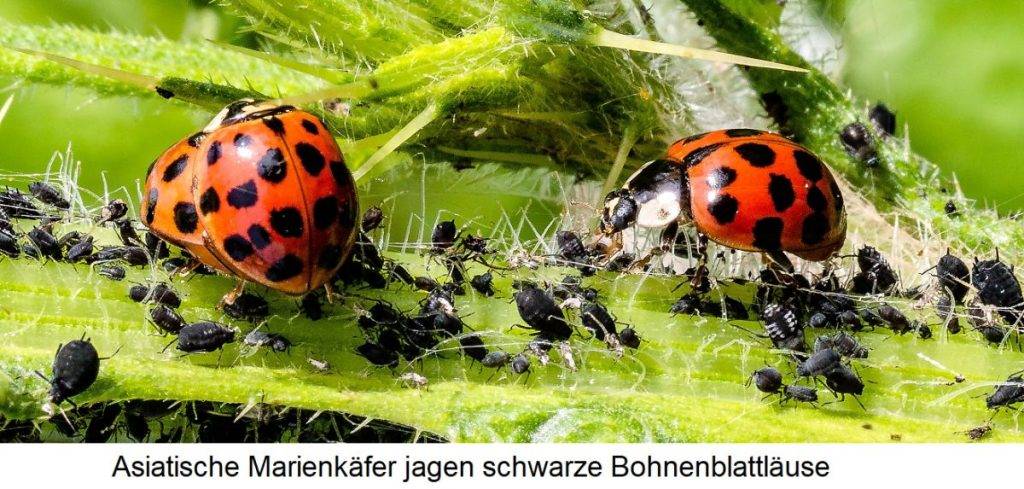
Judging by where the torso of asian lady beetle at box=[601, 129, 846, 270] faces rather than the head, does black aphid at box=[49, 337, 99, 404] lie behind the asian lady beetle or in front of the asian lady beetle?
in front

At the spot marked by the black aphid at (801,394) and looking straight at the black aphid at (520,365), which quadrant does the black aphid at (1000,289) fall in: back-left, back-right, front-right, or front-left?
back-right

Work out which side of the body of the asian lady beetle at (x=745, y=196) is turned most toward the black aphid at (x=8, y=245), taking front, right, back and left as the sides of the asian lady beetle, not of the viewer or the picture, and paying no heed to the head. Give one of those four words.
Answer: front

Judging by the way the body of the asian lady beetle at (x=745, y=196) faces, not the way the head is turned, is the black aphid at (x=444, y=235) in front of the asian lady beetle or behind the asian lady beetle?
in front

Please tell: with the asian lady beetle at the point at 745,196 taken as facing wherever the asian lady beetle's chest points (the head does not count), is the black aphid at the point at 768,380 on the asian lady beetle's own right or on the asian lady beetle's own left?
on the asian lady beetle's own left

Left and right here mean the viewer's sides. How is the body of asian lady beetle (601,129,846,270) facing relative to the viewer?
facing to the left of the viewer

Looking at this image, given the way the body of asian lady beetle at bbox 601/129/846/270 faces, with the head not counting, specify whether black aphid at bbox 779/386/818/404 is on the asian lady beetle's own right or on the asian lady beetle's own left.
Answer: on the asian lady beetle's own left

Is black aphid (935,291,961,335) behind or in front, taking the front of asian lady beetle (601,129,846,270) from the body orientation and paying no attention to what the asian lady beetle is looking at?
behind

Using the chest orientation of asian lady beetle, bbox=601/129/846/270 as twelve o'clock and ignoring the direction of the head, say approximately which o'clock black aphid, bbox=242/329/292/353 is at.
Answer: The black aphid is roughly at 11 o'clock from the asian lady beetle.

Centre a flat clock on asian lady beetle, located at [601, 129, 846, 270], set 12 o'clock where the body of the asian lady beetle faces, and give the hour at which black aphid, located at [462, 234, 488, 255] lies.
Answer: The black aphid is roughly at 11 o'clock from the asian lady beetle.
